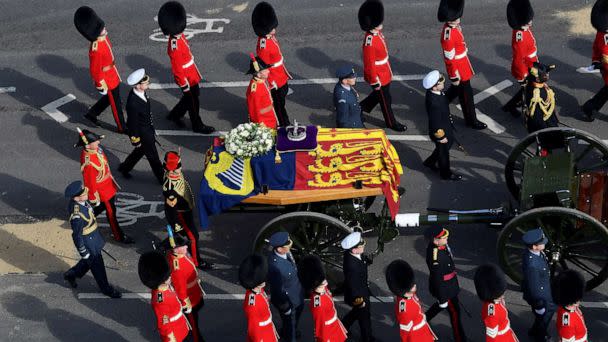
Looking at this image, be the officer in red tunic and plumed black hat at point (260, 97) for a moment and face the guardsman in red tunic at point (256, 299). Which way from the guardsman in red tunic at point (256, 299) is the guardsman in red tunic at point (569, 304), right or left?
left

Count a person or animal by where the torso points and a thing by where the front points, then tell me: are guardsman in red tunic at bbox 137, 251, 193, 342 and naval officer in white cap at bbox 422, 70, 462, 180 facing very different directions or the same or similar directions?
same or similar directions

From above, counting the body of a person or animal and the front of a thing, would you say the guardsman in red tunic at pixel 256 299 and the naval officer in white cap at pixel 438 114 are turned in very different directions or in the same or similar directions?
same or similar directions

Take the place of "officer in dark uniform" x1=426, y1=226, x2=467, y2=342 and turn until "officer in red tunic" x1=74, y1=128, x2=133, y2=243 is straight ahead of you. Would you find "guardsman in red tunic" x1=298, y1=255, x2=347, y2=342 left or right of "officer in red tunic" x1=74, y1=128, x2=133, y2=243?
left

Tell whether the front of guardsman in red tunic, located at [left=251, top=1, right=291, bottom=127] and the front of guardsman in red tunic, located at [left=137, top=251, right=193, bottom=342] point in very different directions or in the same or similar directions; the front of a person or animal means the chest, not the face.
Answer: same or similar directions

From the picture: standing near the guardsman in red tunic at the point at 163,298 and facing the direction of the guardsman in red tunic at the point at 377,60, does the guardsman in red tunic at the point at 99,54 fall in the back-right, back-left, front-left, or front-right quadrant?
front-left
